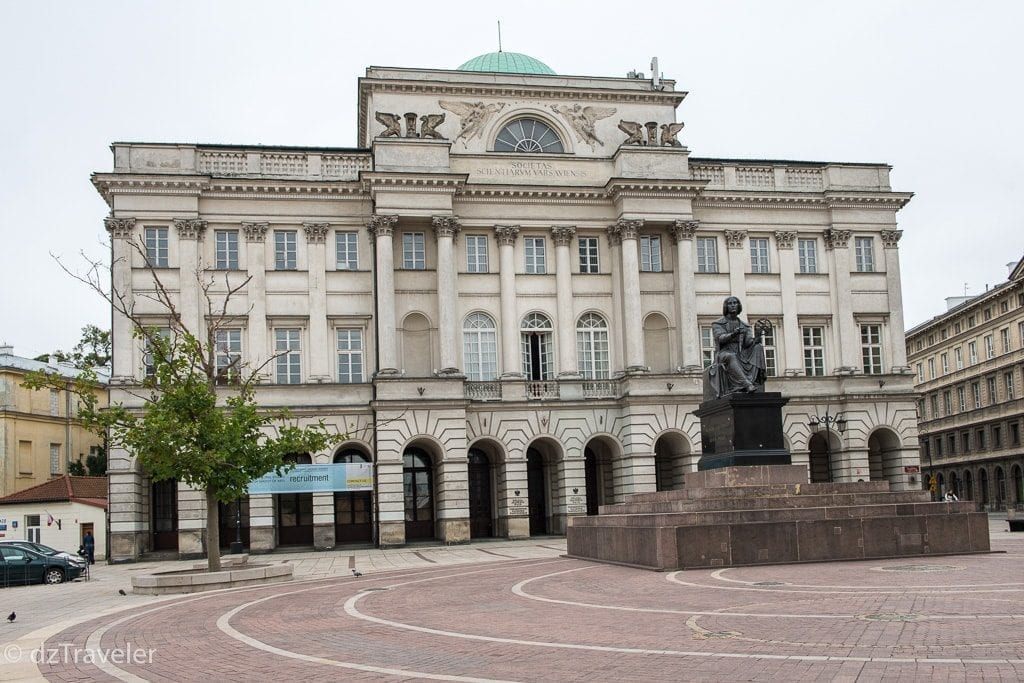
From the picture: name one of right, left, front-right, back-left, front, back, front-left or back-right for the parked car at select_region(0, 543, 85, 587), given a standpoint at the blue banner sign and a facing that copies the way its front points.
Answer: front-right

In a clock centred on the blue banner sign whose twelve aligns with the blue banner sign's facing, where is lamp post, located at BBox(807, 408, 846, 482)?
The lamp post is roughly at 9 o'clock from the blue banner sign.

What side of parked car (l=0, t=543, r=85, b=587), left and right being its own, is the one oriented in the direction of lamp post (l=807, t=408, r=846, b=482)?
front

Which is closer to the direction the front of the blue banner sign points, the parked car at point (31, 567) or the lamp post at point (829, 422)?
the parked car

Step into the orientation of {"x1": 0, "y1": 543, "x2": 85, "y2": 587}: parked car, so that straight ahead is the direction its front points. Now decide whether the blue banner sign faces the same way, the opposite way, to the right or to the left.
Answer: to the right

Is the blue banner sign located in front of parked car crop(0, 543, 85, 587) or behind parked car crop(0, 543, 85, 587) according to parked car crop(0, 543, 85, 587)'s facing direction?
in front

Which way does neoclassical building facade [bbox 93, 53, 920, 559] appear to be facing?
toward the camera

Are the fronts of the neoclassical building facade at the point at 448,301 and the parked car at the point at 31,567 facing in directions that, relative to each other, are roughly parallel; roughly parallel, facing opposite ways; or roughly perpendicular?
roughly perpendicular

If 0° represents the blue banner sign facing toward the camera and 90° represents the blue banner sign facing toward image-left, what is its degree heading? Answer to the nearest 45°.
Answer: approximately 0°

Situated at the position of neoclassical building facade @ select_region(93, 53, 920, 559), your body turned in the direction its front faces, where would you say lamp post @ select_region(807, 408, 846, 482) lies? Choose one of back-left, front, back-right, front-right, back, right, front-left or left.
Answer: left

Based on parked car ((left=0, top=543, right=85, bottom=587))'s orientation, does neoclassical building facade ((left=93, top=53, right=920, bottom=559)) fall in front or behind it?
in front

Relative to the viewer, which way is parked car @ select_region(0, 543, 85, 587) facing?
to the viewer's right

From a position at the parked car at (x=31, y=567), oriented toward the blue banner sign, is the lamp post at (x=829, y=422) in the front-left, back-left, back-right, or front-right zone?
front-right

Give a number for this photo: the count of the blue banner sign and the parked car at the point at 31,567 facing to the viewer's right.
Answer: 1

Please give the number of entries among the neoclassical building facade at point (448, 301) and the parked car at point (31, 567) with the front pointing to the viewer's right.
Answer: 1
